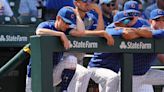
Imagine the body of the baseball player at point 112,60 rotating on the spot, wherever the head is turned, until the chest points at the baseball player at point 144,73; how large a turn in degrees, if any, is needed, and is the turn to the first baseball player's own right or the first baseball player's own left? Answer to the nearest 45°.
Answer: approximately 45° to the first baseball player's own left

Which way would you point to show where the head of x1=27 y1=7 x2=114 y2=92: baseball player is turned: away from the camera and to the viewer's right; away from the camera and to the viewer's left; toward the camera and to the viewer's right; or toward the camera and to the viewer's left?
toward the camera and to the viewer's right

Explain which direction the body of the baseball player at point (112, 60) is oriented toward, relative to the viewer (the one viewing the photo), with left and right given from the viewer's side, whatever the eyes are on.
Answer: facing the viewer and to the right of the viewer

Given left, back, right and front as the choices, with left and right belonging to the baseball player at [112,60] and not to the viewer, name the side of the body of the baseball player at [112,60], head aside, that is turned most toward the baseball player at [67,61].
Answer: right

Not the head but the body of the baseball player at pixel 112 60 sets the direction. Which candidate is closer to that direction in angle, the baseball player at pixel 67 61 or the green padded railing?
the green padded railing
